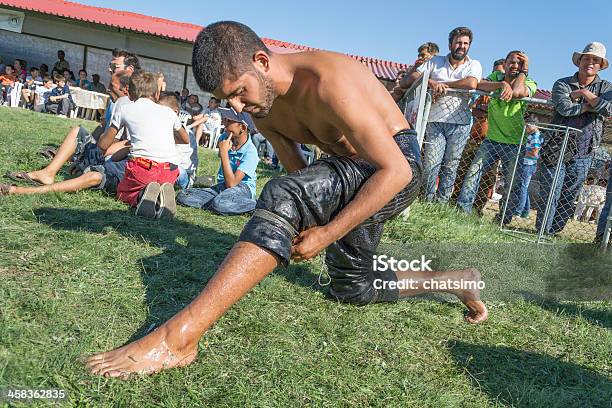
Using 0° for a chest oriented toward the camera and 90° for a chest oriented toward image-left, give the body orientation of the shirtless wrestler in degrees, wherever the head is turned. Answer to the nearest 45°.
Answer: approximately 45°

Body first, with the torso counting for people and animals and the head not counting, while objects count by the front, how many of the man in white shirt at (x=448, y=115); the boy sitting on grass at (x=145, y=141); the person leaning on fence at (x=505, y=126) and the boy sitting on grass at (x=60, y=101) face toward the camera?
3

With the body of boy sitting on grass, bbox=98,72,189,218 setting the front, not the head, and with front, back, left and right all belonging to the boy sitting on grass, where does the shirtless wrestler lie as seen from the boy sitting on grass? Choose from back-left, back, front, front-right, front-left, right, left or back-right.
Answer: back

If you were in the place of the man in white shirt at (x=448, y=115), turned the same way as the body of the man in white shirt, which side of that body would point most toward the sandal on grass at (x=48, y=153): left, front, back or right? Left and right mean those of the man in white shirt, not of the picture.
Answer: right

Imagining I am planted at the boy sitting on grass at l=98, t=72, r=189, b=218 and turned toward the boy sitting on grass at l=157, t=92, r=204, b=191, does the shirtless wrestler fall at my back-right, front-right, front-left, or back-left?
back-right

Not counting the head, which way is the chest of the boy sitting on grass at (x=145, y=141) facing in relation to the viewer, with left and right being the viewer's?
facing away from the viewer

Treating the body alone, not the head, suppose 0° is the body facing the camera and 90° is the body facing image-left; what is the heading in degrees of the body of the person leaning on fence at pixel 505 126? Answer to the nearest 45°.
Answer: approximately 0°

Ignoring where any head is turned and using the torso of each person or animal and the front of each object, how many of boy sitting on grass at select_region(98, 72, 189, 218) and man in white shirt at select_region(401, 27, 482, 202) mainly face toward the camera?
1

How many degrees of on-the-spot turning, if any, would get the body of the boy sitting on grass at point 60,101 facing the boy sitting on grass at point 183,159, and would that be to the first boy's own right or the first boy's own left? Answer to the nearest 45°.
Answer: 0° — they already face them

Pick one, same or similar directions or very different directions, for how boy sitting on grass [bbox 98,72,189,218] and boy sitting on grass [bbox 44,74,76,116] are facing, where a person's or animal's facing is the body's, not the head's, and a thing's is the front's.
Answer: very different directions
